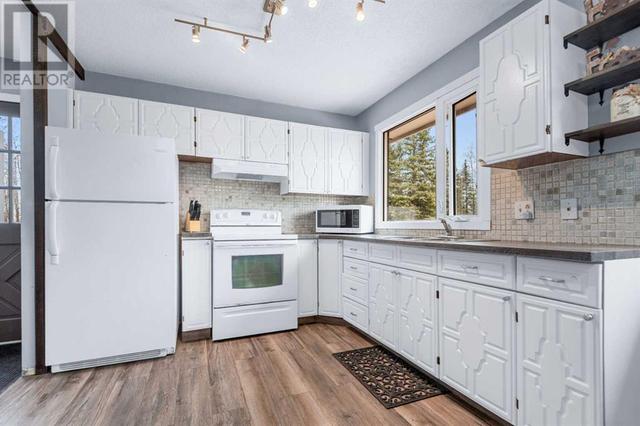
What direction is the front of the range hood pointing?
toward the camera

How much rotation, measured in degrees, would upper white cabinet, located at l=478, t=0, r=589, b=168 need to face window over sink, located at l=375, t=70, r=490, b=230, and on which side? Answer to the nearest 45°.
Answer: approximately 90° to its right

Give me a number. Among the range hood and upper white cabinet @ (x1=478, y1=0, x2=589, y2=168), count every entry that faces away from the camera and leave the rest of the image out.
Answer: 0

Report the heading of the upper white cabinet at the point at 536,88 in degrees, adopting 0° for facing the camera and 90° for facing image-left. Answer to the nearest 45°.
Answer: approximately 45°

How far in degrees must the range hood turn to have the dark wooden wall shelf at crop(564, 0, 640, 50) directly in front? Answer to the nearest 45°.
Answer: approximately 45° to its left

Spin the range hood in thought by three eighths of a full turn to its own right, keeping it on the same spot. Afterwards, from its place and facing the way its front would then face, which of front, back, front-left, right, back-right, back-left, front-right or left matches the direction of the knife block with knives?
front-left

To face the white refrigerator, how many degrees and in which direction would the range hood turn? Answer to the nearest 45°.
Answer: approximately 45° to its right

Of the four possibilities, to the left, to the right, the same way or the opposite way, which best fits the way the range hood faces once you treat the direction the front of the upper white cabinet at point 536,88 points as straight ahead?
to the left

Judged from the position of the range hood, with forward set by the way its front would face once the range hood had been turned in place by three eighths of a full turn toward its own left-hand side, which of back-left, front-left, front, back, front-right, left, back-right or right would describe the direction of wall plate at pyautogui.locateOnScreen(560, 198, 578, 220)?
right

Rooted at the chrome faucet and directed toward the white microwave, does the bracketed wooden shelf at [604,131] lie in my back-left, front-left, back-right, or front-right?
back-left

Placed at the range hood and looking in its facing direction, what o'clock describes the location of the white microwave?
The white microwave is roughly at 9 o'clock from the range hood.

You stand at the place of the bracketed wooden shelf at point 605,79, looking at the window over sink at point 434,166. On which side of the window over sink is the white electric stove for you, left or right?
left
